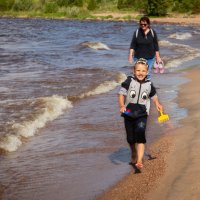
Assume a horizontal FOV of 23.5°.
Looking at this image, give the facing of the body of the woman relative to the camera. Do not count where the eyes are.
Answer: toward the camera

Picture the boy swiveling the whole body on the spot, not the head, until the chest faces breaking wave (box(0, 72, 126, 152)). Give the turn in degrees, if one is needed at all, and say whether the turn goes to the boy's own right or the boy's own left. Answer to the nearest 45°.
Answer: approximately 135° to the boy's own right

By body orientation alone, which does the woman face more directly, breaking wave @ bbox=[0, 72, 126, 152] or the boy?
the boy

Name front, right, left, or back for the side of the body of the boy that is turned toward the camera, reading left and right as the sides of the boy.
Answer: front

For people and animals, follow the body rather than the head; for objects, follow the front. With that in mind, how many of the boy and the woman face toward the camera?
2

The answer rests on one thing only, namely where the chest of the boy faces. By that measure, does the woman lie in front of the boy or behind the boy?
behind

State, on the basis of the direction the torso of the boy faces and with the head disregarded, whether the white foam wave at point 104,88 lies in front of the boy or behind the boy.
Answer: behind

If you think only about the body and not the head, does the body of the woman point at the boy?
yes

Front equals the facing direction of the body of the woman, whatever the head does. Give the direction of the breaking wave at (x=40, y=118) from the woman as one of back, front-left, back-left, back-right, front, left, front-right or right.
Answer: right

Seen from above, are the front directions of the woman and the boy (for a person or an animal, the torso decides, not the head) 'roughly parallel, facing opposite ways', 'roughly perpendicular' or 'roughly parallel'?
roughly parallel
